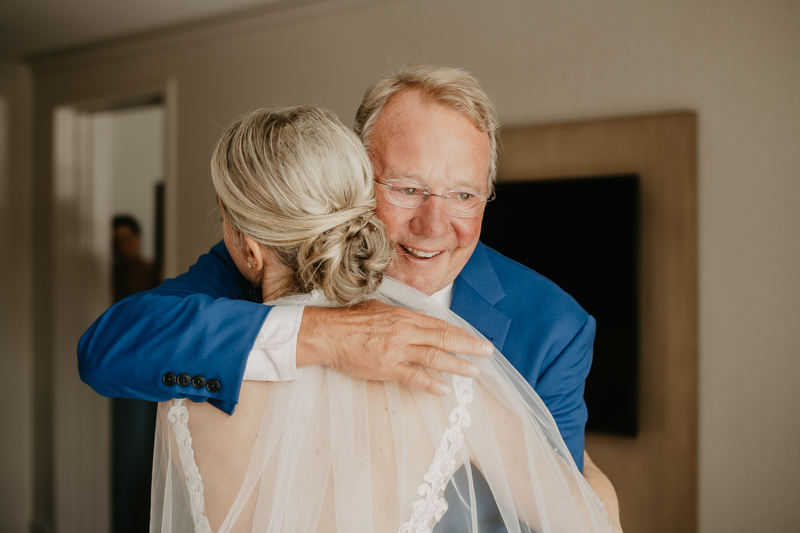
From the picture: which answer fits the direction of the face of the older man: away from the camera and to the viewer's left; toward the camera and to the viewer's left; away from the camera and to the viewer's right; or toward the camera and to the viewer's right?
toward the camera and to the viewer's left

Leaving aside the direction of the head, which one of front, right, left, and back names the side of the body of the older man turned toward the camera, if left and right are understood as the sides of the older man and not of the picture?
front
